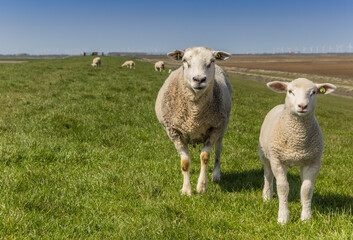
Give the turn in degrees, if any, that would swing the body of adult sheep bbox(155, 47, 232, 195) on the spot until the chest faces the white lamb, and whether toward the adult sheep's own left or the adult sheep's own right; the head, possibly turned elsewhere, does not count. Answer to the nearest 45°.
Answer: approximately 45° to the adult sheep's own left

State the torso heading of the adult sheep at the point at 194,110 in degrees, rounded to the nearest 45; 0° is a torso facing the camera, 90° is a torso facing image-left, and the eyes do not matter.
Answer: approximately 0°

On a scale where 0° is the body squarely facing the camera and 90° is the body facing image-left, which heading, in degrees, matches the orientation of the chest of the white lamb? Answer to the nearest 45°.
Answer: approximately 0°

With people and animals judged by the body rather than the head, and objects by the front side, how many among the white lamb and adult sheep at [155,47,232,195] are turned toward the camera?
2
